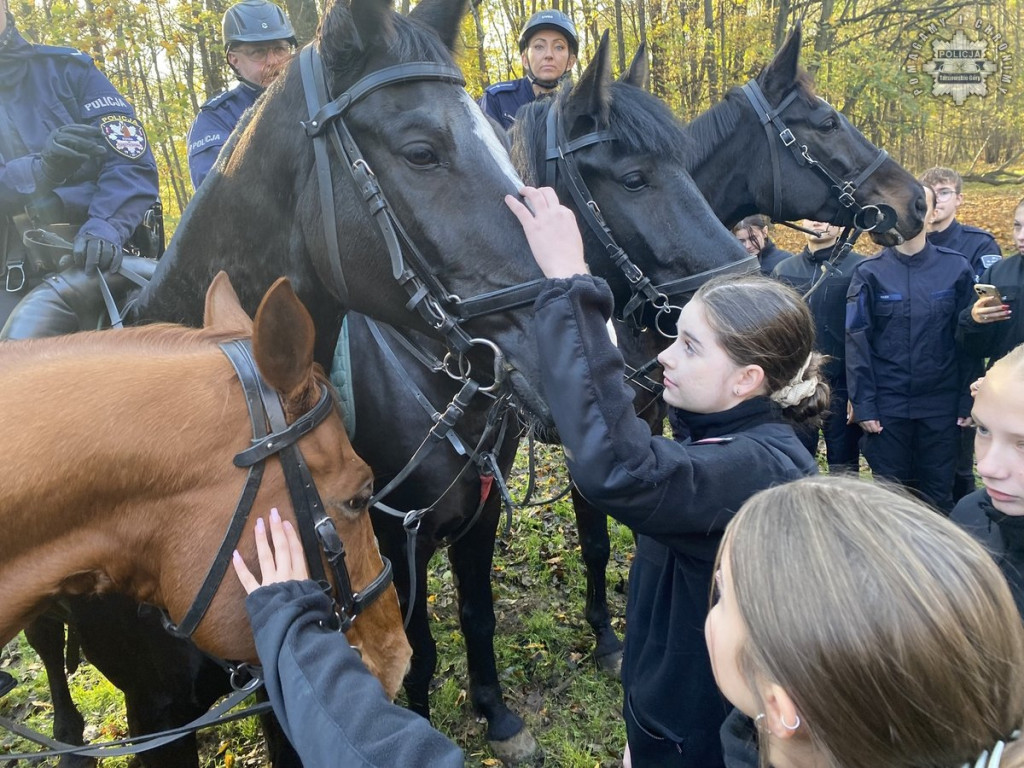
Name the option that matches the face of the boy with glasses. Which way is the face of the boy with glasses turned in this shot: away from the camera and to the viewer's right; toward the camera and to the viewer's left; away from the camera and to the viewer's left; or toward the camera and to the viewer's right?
toward the camera and to the viewer's left

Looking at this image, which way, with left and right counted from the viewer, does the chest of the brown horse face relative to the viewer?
facing to the right of the viewer

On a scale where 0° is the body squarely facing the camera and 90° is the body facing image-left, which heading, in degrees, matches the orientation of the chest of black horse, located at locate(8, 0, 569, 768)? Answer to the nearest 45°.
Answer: approximately 315°

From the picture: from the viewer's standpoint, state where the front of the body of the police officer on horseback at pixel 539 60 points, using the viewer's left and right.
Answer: facing the viewer

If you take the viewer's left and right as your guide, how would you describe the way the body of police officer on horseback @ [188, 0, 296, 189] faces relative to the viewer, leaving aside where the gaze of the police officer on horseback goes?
facing the viewer and to the right of the viewer

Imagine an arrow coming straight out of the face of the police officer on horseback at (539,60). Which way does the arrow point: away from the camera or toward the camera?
toward the camera

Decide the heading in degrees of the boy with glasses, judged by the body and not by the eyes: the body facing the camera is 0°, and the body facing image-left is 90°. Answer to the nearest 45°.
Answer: approximately 45°

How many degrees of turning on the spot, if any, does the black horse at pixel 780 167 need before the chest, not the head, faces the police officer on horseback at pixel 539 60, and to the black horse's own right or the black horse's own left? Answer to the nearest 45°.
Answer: approximately 135° to the black horse's own right
